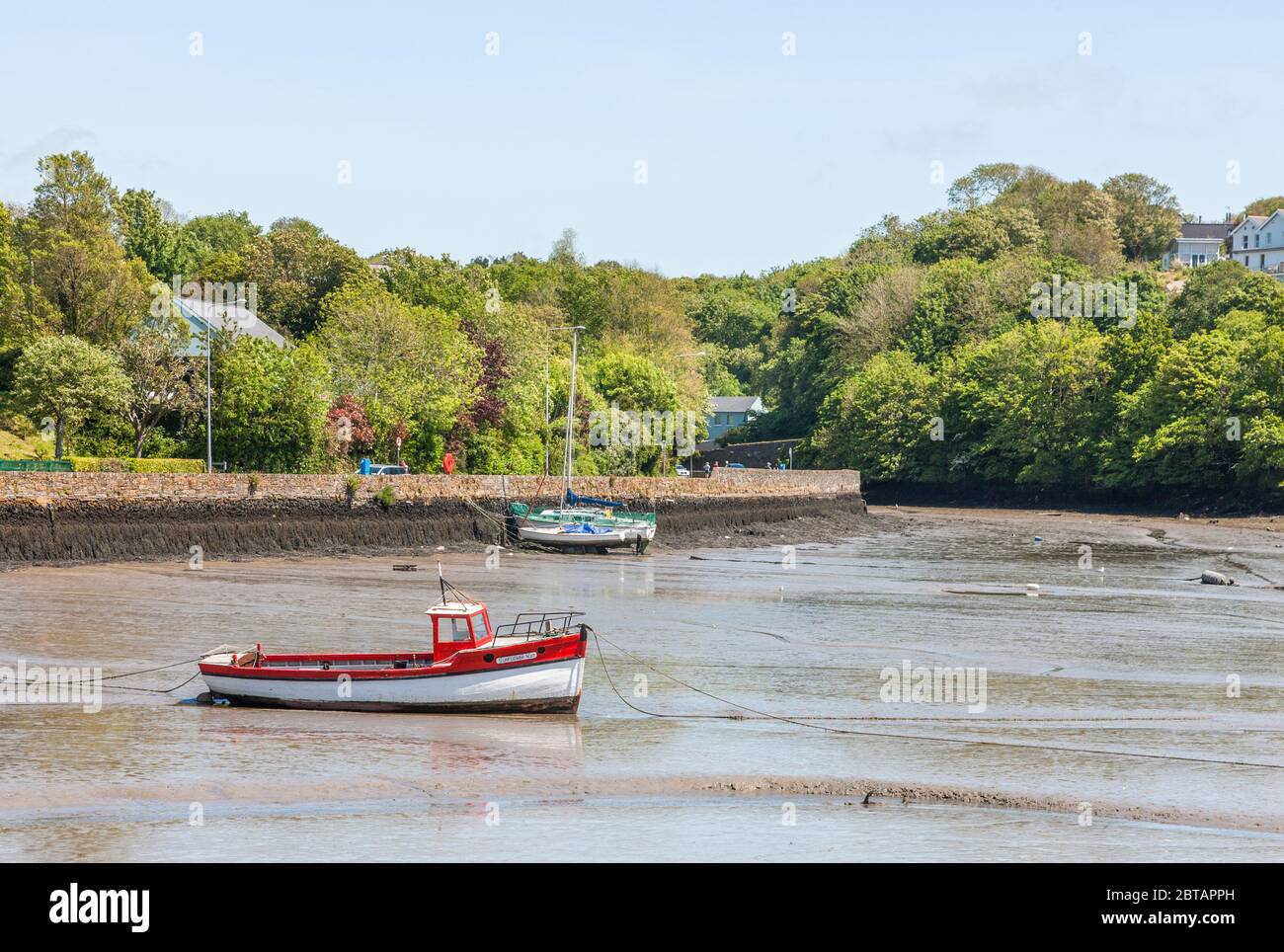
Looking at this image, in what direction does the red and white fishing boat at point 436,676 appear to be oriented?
to the viewer's right

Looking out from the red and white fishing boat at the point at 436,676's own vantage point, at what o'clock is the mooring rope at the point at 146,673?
The mooring rope is roughly at 7 o'clock from the red and white fishing boat.

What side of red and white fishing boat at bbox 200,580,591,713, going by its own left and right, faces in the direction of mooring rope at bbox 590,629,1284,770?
front
